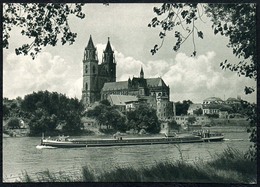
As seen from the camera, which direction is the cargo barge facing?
to the viewer's left

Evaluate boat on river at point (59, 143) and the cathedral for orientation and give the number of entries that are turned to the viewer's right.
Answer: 0

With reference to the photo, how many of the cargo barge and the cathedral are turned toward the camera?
0

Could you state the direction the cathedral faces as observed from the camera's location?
facing away from the viewer and to the left of the viewer

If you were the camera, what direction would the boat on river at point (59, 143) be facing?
facing to the left of the viewer
